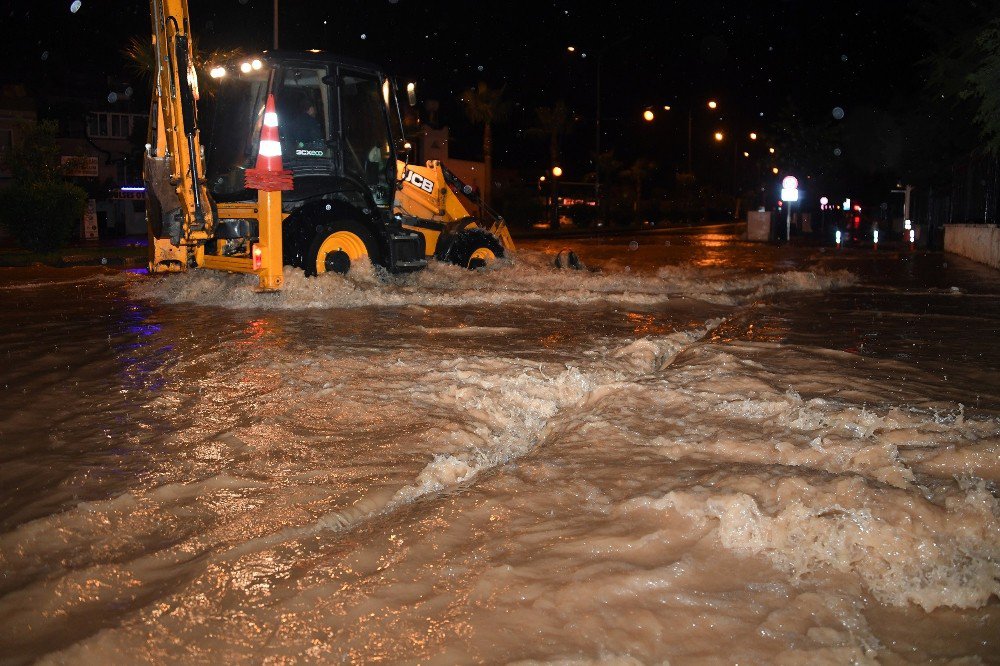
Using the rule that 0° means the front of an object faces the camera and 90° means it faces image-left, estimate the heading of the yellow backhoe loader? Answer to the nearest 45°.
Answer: approximately 225°

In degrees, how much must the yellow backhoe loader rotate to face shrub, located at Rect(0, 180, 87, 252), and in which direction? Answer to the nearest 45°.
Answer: approximately 90° to its left

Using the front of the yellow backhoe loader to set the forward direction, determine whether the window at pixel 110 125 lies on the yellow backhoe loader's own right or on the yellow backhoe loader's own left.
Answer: on the yellow backhoe loader's own left

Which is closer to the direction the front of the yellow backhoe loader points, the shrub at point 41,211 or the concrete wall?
the concrete wall

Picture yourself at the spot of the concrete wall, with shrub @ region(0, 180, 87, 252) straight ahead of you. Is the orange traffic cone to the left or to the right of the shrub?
left
